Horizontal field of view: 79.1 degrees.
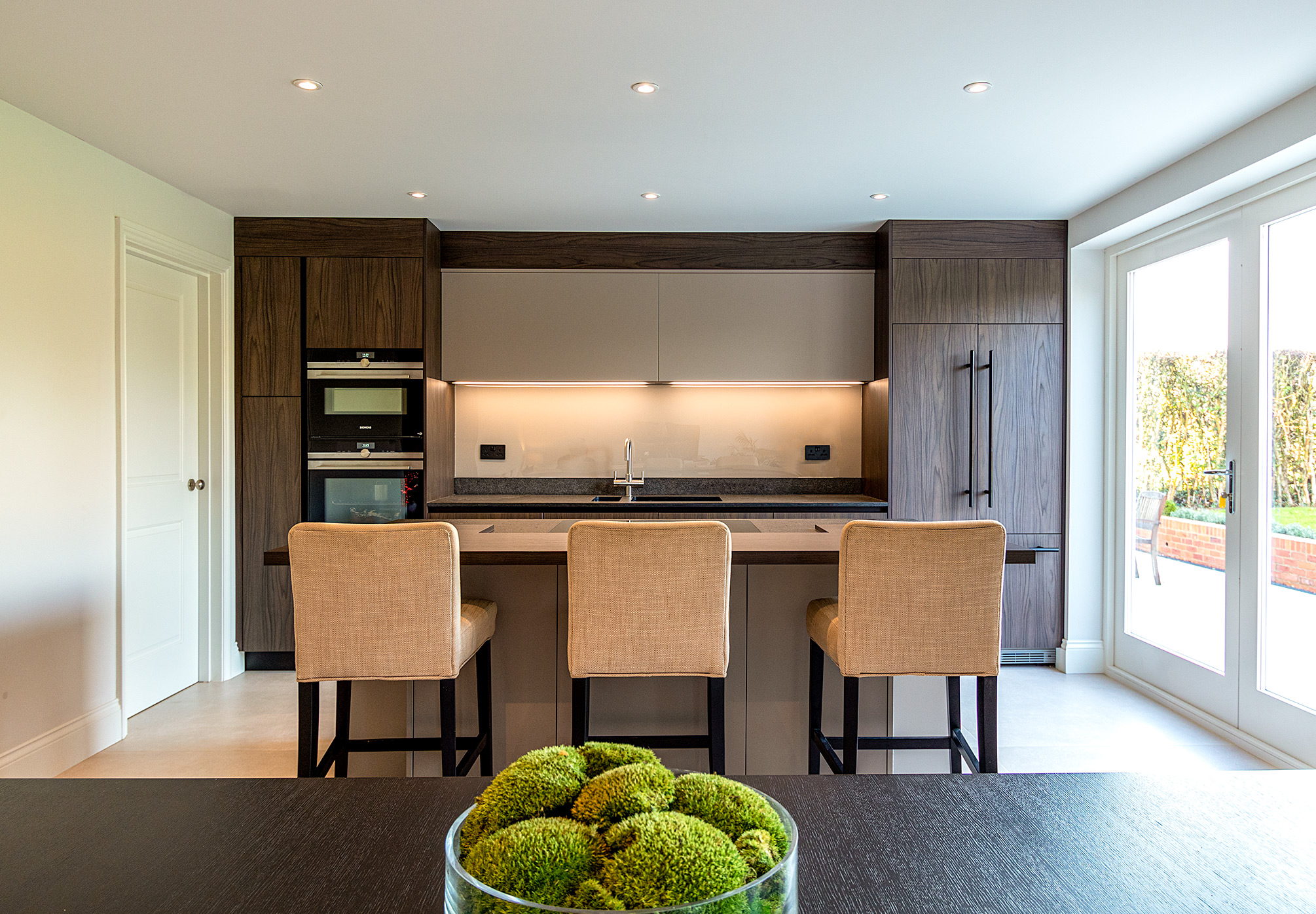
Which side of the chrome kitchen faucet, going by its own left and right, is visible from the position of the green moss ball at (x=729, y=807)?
front

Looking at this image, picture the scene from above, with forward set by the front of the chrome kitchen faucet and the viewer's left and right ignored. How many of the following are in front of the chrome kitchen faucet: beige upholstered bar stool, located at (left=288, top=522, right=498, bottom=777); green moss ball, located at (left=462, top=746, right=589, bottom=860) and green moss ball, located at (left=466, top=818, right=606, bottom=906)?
3

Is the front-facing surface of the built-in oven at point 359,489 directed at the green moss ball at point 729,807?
yes

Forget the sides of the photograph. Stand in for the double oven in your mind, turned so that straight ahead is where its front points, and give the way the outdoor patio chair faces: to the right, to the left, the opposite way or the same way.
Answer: to the right

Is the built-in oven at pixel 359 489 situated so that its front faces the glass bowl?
yes

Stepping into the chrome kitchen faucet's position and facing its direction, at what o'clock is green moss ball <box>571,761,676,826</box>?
The green moss ball is roughly at 12 o'clock from the chrome kitchen faucet.

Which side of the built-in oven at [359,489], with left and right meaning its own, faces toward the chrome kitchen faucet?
left

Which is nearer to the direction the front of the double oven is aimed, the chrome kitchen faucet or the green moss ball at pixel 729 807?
the green moss ball

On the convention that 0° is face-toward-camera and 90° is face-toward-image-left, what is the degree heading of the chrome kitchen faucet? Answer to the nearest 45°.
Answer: approximately 0°

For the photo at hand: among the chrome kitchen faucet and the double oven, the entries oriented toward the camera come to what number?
2
